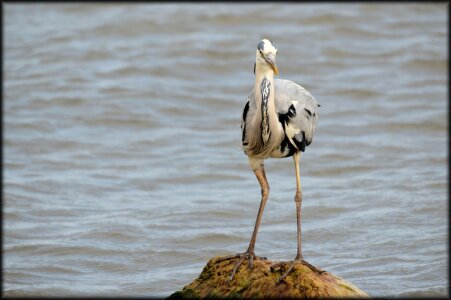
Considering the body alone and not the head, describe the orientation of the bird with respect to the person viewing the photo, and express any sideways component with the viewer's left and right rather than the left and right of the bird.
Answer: facing the viewer and to the left of the viewer
